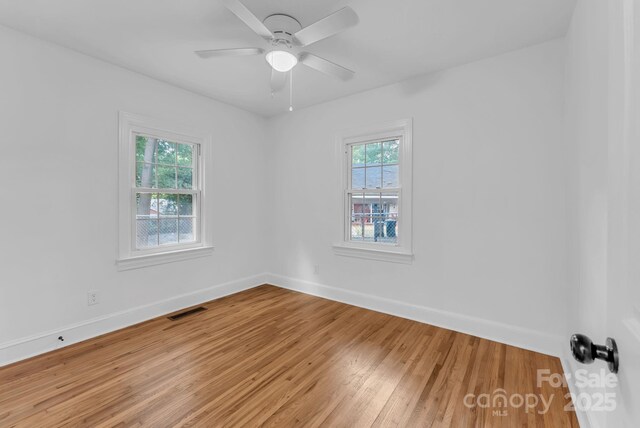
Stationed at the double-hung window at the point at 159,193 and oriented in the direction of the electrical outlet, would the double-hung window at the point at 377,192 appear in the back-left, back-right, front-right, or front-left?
back-left

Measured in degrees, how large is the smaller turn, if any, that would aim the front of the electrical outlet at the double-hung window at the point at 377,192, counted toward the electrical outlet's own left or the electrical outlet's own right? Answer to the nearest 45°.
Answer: approximately 45° to the electrical outlet's own left

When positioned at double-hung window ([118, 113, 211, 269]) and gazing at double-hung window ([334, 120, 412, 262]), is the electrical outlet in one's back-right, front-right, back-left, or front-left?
back-right

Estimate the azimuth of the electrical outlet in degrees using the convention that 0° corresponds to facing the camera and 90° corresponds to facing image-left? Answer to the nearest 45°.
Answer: approximately 0°

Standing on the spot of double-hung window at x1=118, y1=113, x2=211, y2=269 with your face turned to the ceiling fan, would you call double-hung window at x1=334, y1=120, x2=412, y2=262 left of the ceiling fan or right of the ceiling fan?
left
